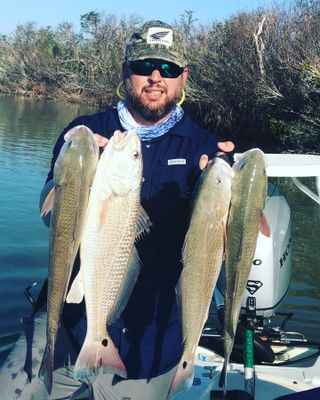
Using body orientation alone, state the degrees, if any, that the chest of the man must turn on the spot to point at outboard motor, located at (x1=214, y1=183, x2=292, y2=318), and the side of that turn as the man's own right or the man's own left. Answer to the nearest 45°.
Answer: approximately 135° to the man's own left

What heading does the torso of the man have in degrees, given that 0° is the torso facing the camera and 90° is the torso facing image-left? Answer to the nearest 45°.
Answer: approximately 0°
